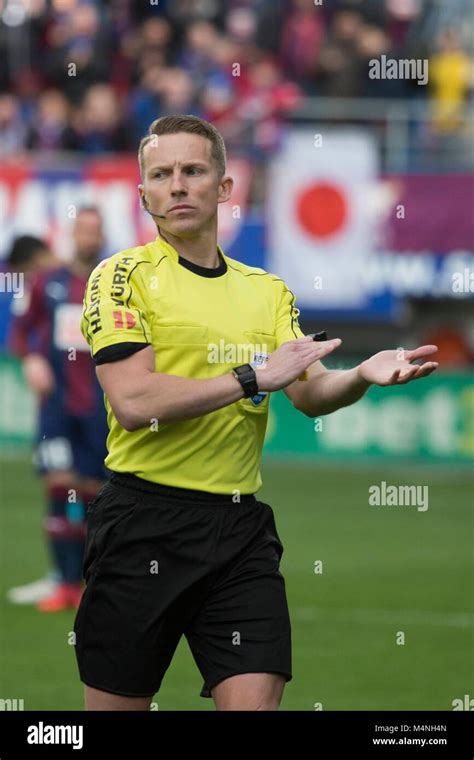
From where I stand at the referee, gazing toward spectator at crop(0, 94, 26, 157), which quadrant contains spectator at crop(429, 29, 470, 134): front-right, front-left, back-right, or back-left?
front-right

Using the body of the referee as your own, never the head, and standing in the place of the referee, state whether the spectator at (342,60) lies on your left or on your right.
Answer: on your left

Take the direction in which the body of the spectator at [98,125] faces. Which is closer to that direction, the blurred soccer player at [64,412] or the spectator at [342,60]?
the blurred soccer player

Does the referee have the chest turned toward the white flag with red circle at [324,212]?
no

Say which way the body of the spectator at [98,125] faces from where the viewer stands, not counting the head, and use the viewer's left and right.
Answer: facing the viewer

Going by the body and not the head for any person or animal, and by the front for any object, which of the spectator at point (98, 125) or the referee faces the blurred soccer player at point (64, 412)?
the spectator

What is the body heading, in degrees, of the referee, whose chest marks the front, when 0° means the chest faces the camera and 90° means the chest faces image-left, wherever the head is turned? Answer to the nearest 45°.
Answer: approximately 315°

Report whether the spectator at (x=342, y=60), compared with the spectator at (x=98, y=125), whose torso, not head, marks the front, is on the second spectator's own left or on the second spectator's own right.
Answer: on the second spectator's own left

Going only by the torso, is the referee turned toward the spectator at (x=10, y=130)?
no

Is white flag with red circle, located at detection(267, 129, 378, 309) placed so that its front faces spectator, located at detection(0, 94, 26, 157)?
no

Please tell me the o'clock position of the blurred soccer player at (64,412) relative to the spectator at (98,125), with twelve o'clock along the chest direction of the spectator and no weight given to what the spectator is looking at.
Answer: The blurred soccer player is roughly at 12 o'clock from the spectator.

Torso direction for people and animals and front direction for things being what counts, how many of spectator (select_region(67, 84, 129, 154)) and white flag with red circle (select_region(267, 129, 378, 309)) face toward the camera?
2

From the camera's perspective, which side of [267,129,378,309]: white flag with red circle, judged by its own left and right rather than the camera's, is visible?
front

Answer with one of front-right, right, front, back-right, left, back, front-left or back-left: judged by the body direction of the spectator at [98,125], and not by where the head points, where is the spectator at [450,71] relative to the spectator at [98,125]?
left
